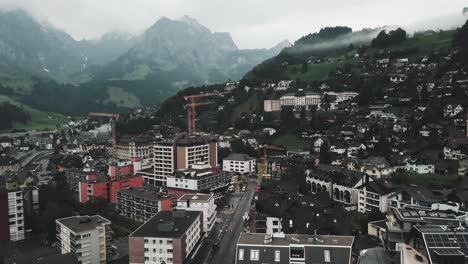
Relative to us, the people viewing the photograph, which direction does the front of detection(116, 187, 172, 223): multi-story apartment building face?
facing the viewer and to the left of the viewer

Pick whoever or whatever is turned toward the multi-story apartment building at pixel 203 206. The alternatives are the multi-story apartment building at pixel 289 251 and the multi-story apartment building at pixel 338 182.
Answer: the multi-story apartment building at pixel 338 182

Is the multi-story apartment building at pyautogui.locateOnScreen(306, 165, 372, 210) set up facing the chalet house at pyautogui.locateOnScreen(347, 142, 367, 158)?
no

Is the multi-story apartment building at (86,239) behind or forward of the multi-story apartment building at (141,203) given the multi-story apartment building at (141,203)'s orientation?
forward

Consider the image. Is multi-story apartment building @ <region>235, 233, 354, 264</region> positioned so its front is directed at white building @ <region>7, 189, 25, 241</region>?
no

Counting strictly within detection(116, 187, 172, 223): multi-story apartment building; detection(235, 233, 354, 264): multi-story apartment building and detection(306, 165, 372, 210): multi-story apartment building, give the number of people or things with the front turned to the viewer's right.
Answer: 0

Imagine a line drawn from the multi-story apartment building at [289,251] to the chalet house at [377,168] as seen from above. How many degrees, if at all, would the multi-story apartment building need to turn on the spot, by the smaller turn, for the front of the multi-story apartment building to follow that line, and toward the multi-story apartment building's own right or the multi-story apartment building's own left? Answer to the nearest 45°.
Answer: approximately 180°

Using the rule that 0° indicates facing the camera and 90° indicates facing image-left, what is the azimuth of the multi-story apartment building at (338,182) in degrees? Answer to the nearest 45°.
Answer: approximately 45°

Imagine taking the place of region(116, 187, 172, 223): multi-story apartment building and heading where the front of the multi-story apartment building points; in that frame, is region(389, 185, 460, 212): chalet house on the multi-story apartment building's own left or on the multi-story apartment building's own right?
on the multi-story apartment building's own left

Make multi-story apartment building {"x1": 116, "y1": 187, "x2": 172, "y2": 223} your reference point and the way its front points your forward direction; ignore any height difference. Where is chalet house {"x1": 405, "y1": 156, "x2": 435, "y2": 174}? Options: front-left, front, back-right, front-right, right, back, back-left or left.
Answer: back-left

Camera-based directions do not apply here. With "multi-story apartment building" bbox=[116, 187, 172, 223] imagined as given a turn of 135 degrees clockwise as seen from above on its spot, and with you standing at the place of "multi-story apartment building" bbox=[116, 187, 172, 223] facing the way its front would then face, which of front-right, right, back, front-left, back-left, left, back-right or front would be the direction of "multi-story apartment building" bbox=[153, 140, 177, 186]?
front

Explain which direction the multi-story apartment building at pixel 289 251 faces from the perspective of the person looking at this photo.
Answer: facing the viewer
